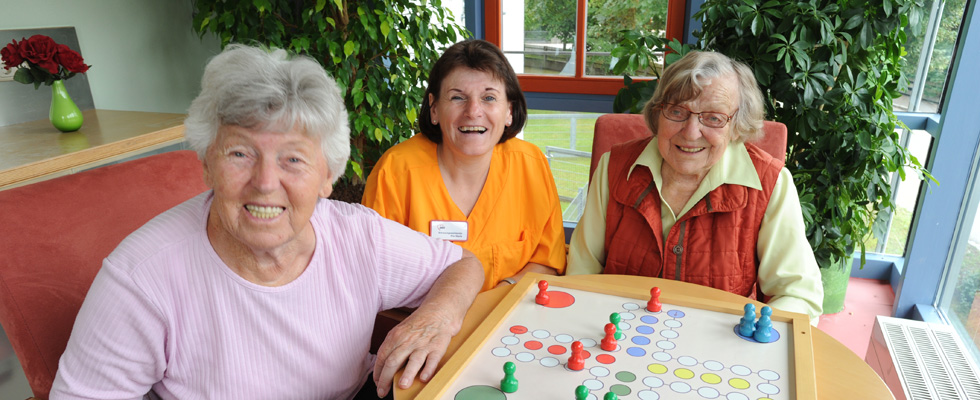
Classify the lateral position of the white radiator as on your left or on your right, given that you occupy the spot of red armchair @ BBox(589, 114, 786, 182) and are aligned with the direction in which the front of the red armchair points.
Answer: on your left

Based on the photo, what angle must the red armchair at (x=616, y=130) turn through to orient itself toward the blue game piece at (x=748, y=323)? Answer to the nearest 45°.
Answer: approximately 45° to its left

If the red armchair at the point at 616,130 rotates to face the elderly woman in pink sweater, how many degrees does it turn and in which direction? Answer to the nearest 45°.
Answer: approximately 45° to its right

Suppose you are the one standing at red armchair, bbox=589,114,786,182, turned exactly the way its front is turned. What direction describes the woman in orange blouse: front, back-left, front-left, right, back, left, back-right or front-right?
front-right

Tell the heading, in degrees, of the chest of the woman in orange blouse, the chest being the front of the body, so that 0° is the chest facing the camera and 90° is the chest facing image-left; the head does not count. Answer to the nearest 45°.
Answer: approximately 0°

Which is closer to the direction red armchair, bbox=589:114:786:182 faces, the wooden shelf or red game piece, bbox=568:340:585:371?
the red game piece

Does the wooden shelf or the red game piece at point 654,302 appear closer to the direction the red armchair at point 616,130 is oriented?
the red game piece

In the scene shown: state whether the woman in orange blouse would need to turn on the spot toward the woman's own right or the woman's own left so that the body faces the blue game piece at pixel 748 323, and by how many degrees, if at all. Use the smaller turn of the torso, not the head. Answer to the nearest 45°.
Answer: approximately 45° to the woman's own left

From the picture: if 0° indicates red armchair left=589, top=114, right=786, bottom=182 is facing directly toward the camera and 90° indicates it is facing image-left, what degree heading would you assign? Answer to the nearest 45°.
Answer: approximately 0°

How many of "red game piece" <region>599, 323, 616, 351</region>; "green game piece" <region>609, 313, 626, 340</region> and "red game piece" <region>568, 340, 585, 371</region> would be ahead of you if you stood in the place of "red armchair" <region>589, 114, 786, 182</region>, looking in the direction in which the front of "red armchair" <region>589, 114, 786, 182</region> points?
3

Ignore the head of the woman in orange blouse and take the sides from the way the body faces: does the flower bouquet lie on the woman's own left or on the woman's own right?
on the woman's own right

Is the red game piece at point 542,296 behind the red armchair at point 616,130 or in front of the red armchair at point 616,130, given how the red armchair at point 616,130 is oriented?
in front

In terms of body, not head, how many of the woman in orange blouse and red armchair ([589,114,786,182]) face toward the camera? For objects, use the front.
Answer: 2

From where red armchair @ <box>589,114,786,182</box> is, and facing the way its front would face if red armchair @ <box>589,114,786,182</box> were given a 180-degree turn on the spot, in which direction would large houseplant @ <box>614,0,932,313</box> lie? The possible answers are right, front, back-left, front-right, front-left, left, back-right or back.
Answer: front-right
